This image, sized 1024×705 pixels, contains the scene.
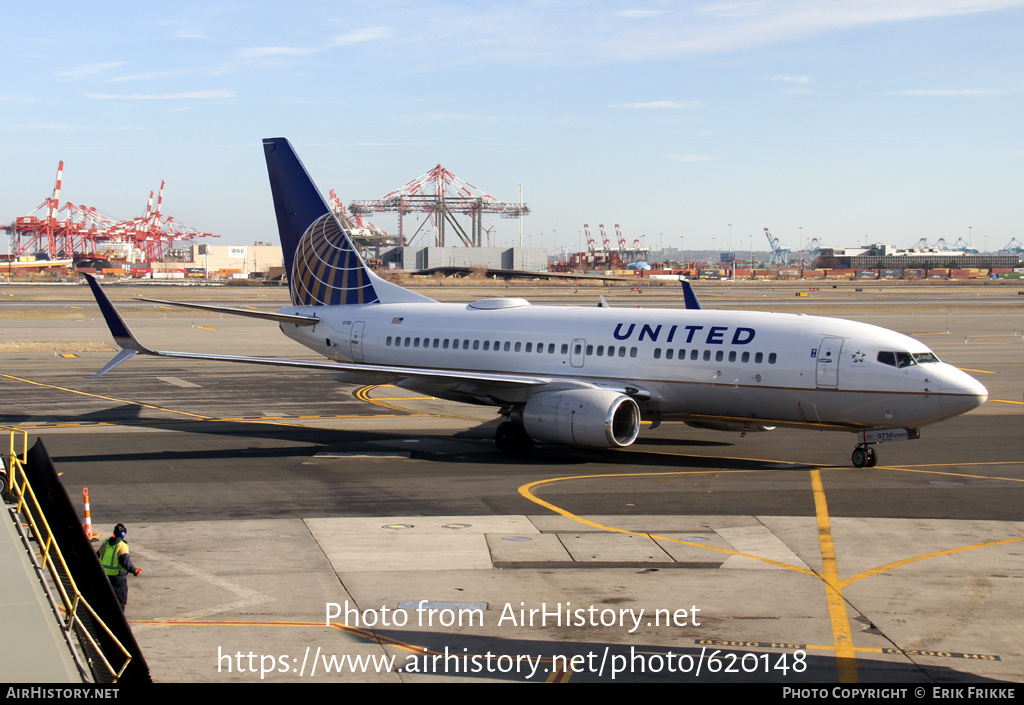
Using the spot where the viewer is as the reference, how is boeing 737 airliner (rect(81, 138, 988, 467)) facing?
facing the viewer and to the right of the viewer

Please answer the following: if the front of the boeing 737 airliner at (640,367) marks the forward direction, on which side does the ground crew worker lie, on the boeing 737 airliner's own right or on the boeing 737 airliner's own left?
on the boeing 737 airliner's own right

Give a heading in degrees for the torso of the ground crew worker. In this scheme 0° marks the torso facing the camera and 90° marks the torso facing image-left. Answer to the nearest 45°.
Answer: approximately 225°

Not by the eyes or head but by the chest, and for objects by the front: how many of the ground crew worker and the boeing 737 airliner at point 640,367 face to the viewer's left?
0

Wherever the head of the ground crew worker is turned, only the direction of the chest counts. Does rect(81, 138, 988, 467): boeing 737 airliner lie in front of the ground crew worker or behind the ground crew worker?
in front
